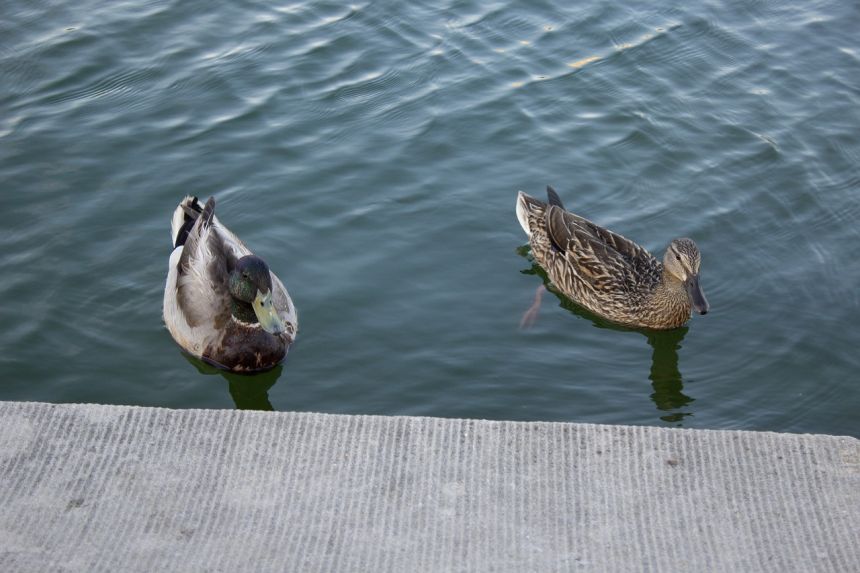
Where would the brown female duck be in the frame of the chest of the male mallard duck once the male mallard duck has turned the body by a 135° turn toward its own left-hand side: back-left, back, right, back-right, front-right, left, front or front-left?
right

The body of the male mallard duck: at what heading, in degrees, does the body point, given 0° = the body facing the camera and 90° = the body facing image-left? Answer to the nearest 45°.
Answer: approximately 315°

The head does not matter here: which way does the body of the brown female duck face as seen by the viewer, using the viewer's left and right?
facing the viewer and to the right of the viewer
